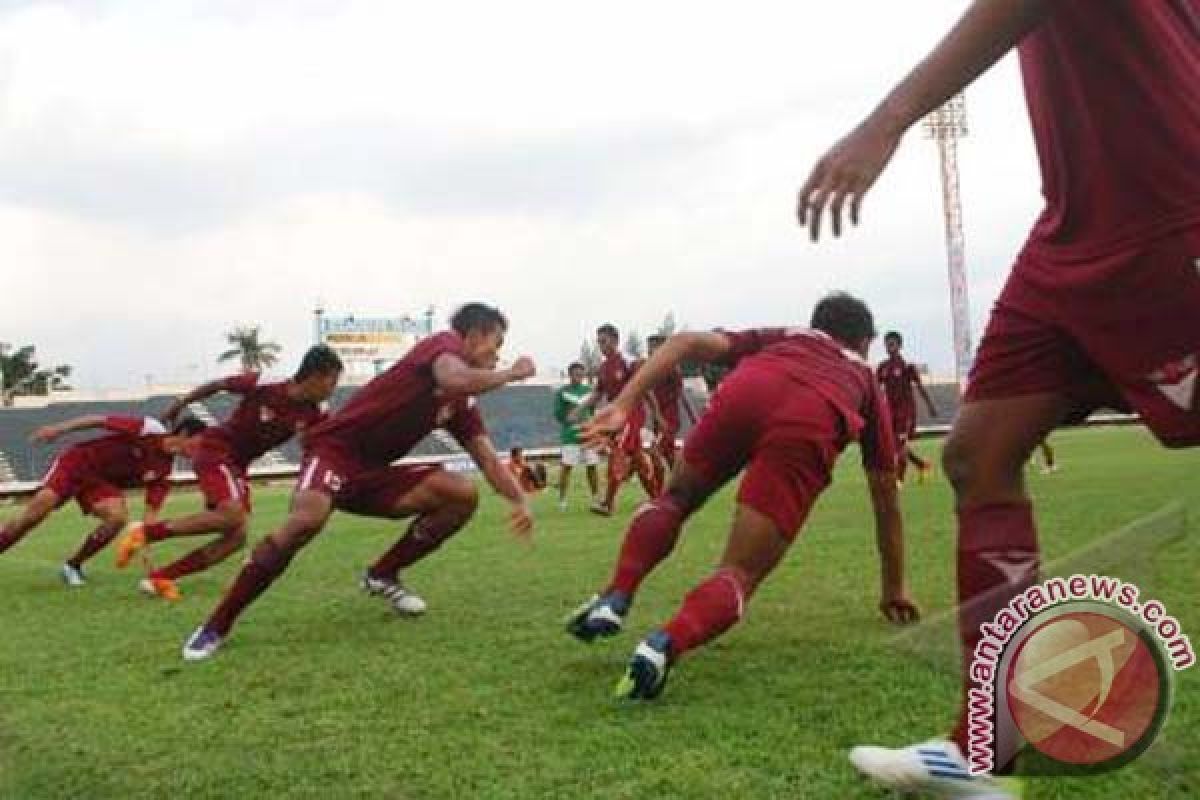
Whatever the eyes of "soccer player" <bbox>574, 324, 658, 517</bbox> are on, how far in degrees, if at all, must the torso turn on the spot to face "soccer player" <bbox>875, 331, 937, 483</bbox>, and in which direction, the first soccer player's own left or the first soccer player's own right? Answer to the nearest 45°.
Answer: approximately 180°

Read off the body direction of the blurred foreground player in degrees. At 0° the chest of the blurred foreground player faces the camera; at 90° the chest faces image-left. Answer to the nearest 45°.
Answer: approximately 45°

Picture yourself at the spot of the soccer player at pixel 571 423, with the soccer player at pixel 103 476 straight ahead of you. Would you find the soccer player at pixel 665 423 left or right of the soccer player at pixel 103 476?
left

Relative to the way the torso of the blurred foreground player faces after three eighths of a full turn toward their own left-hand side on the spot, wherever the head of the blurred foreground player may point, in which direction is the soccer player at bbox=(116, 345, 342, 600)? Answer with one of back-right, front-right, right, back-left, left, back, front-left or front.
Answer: back-left

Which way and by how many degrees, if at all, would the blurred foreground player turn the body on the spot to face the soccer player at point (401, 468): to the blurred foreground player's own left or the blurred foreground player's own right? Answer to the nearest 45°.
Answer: approximately 90° to the blurred foreground player's own right

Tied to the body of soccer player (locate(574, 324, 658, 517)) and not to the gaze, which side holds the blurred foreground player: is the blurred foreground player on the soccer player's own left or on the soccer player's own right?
on the soccer player's own left

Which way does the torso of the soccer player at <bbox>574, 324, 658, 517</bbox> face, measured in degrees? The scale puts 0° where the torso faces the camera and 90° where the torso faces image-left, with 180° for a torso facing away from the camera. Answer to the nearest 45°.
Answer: approximately 45°
